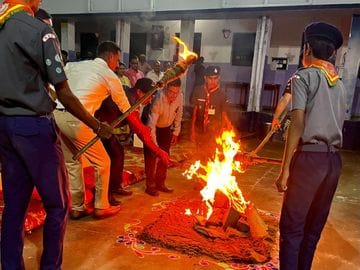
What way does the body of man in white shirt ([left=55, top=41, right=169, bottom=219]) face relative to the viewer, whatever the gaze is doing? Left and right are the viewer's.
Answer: facing to the right of the viewer

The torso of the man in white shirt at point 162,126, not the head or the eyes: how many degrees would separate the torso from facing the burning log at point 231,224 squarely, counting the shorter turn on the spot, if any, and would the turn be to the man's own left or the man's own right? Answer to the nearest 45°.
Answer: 0° — they already face it

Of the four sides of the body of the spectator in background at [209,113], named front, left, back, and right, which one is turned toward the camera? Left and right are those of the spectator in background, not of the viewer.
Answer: front

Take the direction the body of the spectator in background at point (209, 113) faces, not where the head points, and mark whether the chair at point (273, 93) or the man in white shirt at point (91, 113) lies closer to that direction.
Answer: the man in white shirt

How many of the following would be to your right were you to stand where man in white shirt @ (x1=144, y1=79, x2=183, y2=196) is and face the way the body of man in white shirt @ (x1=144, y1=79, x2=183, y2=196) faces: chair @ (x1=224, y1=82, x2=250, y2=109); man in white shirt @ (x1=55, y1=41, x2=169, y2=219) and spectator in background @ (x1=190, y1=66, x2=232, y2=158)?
1

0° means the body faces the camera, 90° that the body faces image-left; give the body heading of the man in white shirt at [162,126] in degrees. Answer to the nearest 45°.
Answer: approximately 315°

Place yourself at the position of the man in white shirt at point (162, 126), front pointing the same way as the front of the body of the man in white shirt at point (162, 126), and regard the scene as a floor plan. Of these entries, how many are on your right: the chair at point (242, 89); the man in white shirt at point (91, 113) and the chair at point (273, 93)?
1

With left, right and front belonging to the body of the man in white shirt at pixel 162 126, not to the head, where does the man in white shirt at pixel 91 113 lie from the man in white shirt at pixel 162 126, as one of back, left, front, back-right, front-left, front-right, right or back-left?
right

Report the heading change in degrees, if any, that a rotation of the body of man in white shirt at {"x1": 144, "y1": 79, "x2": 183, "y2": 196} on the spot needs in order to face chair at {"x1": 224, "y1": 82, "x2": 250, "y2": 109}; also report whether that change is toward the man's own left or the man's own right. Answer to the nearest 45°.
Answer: approximately 135° to the man's own left

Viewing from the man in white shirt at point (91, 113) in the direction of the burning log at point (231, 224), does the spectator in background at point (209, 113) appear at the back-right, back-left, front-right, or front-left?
front-left

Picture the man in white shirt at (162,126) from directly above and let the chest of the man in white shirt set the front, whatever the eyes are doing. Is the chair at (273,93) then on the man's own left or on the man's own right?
on the man's own left

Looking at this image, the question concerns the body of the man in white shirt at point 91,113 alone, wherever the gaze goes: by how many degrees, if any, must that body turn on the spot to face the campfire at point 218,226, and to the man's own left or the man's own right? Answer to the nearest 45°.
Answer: approximately 45° to the man's own right

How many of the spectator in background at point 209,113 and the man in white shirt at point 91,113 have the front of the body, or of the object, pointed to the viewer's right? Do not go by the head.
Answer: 1

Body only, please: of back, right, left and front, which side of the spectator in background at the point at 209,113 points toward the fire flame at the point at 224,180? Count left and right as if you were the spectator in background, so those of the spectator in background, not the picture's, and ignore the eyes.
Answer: front

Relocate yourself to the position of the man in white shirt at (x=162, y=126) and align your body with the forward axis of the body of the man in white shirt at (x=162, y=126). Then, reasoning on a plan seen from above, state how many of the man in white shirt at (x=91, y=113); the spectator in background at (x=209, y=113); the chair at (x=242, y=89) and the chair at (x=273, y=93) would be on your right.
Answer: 1
